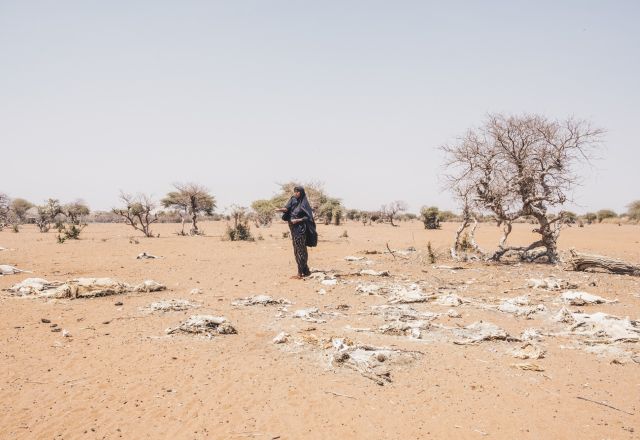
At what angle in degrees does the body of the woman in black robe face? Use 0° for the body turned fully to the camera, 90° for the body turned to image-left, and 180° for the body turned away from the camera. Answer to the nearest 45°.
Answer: approximately 45°

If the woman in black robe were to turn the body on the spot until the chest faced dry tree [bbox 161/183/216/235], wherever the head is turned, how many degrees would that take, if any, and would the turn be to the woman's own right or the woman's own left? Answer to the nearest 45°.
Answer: approximately 135° to the woman's own right

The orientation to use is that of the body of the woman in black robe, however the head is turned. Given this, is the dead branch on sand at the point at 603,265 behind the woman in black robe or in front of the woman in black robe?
behind

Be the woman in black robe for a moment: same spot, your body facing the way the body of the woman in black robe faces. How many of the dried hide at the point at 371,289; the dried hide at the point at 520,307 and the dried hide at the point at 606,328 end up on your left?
3

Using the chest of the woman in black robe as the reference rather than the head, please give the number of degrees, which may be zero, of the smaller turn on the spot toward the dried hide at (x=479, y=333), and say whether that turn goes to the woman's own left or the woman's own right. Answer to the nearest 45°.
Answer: approximately 90° to the woman's own left

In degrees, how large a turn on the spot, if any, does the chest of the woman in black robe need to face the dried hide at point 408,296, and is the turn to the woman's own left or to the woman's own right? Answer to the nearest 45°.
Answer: approximately 90° to the woman's own left

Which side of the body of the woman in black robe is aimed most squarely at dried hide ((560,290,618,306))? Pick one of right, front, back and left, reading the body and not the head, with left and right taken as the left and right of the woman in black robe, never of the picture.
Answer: left

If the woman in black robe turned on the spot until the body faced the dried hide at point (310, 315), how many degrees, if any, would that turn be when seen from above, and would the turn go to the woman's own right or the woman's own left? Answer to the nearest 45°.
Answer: approximately 45° to the woman's own left

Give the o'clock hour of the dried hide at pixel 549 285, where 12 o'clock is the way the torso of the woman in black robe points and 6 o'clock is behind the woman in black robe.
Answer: The dried hide is roughly at 8 o'clock from the woman in black robe.

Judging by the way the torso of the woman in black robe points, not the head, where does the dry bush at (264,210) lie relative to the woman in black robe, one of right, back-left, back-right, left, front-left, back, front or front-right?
back-right

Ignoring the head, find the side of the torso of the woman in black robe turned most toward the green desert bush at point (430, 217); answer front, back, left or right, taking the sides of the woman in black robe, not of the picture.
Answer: back

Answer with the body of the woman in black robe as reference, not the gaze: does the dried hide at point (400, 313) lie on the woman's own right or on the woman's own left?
on the woman's own left
